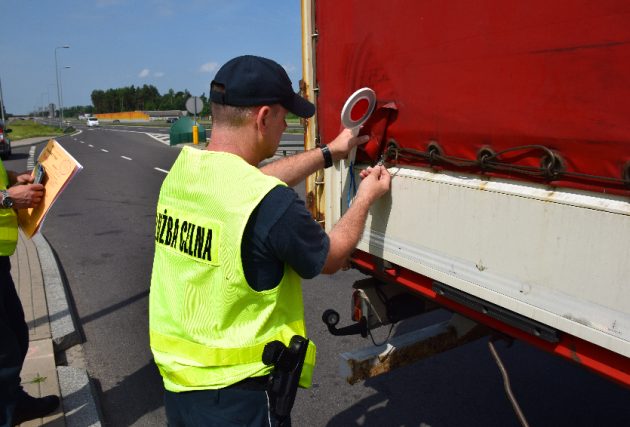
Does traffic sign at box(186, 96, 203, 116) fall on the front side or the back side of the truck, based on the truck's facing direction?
on the back side

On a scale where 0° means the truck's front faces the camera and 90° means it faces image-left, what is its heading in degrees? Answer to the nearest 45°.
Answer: approximately 315°
